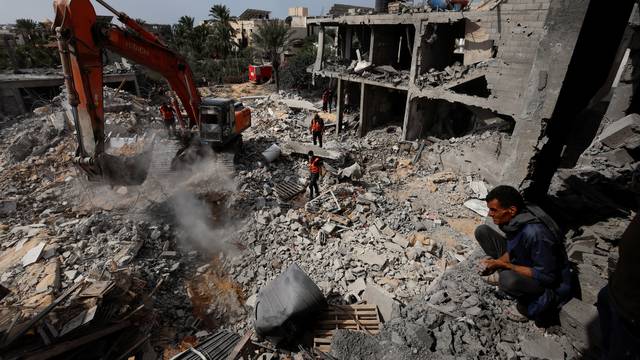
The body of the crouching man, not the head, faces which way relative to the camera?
to the viewer's left

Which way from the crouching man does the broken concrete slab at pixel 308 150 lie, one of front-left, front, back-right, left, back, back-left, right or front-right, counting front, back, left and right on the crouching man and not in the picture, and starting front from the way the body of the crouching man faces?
front-right

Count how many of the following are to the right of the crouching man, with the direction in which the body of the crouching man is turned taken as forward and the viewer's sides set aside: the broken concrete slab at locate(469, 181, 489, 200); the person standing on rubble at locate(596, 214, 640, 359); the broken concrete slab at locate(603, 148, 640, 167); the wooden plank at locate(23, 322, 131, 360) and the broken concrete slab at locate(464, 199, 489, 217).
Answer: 3

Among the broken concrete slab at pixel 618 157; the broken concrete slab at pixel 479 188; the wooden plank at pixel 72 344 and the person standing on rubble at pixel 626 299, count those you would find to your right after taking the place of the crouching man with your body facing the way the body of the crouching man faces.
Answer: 2

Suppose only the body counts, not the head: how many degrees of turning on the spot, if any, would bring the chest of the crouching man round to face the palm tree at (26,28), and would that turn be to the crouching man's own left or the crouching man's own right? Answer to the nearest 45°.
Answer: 0° — they already face it

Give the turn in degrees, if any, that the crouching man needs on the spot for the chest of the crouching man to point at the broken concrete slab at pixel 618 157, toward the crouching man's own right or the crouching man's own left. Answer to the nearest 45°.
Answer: approximately 90° to the crouching man's own right

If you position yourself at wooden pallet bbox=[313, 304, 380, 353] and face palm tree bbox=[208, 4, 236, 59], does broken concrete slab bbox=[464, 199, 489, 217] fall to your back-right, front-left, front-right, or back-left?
front-right

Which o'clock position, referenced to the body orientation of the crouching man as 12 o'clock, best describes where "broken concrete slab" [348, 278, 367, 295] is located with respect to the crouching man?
The broken concrete slab is roughly at 1 o'clock from the crouching man.

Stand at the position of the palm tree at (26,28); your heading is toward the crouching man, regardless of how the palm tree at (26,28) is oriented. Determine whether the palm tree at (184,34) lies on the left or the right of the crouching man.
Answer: left

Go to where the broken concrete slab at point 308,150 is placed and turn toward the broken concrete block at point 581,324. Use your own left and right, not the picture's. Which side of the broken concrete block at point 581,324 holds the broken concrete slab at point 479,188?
left

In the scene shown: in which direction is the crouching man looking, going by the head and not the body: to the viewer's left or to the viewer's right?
to the viewer's left
